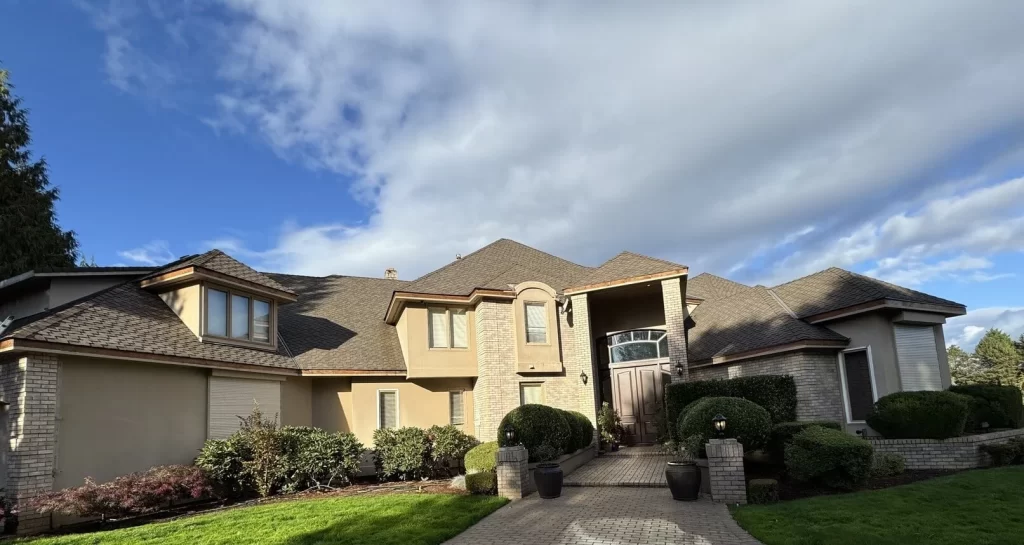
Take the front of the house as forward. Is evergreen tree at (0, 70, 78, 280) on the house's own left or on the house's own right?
on the house's own right

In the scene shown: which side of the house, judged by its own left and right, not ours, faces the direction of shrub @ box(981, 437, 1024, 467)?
left

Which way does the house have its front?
toward the camera

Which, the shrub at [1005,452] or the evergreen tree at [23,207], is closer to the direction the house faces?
the shrub
